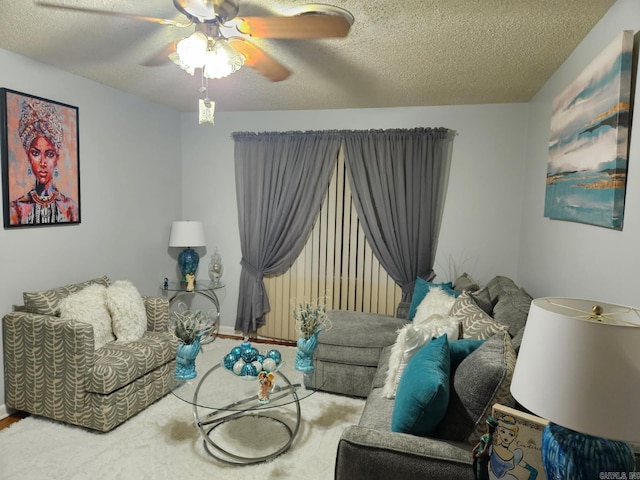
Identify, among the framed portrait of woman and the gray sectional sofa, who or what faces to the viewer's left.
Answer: the gray sectional sofa

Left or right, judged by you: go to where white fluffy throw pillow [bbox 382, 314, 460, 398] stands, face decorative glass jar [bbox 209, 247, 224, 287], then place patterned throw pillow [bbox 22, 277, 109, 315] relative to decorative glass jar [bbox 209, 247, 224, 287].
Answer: left

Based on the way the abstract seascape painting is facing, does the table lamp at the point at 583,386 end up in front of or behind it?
in front

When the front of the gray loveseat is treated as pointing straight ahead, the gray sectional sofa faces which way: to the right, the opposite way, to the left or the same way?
the opposite way

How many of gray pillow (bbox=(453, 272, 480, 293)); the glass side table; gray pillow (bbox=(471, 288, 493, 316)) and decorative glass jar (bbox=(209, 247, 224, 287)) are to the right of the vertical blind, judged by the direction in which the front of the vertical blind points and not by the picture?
2

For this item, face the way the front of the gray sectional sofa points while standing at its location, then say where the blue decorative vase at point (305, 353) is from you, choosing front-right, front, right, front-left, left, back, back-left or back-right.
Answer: front-right

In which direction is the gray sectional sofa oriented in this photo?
to the viewer's left

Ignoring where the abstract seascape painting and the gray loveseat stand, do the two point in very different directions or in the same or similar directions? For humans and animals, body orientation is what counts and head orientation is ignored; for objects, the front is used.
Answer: very different directions

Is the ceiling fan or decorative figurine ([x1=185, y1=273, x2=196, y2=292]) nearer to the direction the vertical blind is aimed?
the ceiling fan

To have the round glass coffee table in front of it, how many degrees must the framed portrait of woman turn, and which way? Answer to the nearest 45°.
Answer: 0° — it already faces it

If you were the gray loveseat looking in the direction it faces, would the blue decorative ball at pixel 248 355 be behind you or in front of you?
in front

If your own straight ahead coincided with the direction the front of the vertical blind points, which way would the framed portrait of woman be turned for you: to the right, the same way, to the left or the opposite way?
to the left

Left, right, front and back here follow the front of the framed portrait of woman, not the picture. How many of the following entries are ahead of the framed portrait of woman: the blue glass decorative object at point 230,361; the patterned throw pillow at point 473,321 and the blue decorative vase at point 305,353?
3

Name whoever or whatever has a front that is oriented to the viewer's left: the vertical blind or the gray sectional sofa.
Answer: the gray sectional sofa

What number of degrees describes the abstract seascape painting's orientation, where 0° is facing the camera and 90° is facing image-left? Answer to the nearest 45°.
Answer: approximately 45°
